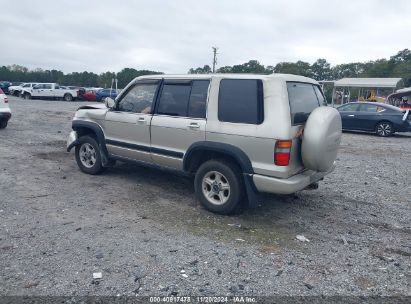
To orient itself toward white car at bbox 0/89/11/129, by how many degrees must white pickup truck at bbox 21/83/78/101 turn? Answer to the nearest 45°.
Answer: approximately 90° to its left

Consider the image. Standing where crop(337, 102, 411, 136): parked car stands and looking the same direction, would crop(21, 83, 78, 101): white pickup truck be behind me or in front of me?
in front

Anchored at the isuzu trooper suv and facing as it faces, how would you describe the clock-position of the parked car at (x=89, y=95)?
The parked car is roughly at 1 o'clock from the isuzu trooper suv.

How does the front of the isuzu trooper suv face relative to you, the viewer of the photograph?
facing away from the viewer and to the left of the viewer

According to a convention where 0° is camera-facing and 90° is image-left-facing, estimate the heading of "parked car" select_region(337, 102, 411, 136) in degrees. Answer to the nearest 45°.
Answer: approximately 90°

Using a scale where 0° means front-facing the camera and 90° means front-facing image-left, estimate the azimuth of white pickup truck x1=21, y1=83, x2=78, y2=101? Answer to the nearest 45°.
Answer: approximately 90°

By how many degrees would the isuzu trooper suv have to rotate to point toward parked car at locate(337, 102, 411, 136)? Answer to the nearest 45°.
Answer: approximately 90° to its right

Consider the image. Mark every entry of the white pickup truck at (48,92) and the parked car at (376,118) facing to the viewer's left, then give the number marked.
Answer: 2

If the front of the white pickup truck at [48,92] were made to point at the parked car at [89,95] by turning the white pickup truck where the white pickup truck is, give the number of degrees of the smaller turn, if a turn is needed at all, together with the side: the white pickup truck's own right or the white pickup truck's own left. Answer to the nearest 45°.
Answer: approximately 180°

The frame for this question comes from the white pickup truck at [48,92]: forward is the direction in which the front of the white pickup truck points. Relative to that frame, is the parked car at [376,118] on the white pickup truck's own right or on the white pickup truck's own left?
on the white pickup truck's own left

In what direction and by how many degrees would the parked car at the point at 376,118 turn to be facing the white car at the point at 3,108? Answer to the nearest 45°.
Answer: approximately 45° to its left
